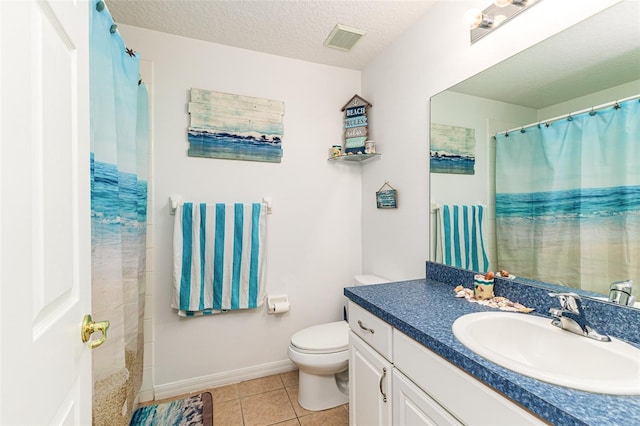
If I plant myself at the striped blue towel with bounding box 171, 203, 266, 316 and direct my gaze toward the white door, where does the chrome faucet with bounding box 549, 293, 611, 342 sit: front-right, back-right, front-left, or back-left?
front-left

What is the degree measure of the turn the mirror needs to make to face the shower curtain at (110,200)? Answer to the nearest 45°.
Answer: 0° — it already faces it

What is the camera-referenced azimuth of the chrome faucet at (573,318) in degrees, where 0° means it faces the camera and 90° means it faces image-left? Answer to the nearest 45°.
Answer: approximately 45°

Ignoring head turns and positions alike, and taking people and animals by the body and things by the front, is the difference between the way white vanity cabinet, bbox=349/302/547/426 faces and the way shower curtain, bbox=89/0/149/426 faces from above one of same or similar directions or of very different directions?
very different directions

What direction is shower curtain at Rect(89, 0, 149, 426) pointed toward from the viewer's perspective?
to the viewer's right

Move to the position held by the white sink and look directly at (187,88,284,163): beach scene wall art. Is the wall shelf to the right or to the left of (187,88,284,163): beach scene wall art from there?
right

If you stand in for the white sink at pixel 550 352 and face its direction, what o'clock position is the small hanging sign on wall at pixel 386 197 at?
The small hanging sign on wall is roughly at 3 o'clock from the white sink.

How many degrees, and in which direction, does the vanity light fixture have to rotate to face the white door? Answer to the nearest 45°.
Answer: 0° — it already faces it

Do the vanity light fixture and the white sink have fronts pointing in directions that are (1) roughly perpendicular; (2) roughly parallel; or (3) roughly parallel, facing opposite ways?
roughly parallel

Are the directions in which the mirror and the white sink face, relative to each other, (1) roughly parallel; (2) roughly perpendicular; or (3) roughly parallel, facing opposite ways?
roughly parallel

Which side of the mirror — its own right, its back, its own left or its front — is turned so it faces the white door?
front

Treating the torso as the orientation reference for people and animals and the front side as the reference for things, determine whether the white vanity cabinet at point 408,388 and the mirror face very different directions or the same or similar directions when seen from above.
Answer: same or similar directions

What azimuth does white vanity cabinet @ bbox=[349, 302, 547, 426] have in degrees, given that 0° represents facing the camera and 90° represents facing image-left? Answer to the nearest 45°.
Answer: approximately 45°

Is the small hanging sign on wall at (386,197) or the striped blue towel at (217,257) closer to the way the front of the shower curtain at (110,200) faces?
the small hanging sign on wall

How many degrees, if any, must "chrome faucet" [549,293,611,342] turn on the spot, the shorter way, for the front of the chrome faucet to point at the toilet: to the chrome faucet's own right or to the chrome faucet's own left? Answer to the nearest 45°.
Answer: approximately 45° to the chrome faucet's own right

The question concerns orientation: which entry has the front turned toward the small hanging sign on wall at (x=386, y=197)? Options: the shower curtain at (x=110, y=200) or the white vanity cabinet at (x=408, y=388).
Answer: the shower curtain
